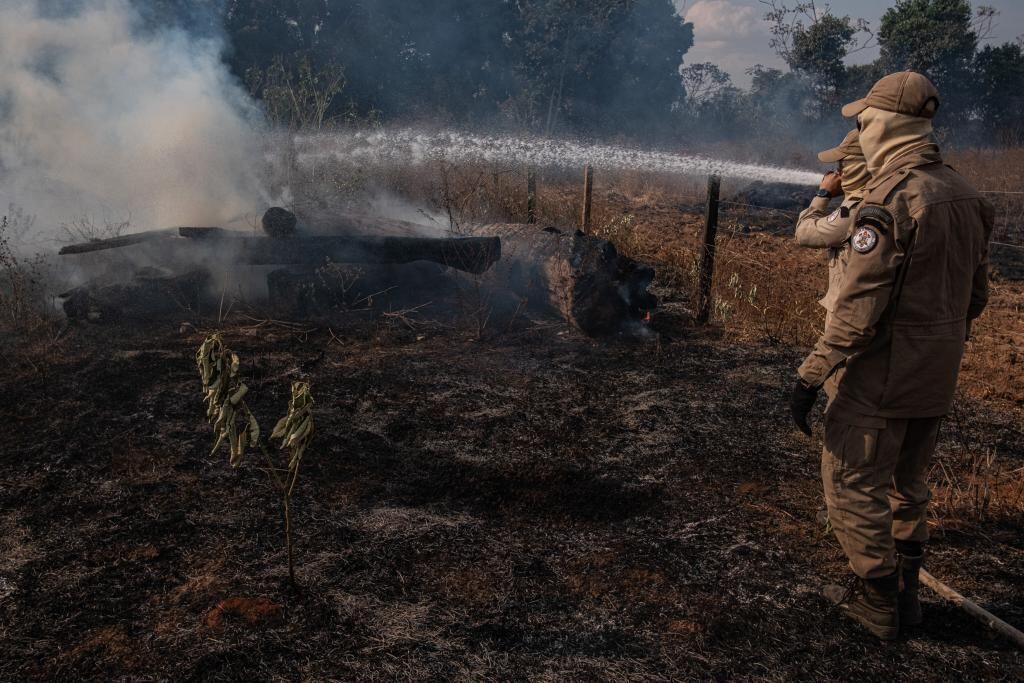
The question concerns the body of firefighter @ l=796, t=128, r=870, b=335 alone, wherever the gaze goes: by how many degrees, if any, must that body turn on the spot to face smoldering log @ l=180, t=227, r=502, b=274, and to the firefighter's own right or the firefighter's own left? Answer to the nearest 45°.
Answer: approximately 45° to the firefighter's own right

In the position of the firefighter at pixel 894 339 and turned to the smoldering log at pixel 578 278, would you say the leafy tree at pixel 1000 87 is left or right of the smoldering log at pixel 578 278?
right

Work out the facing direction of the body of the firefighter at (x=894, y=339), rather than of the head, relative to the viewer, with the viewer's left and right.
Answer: facing away from the viewer and to the left of the viewer

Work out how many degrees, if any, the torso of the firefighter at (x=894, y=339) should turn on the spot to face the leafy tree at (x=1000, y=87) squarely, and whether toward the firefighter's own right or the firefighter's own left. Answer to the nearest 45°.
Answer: approximately 45° to the firefighter's own right

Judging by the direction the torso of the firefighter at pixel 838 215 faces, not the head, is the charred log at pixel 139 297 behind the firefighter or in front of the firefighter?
in front

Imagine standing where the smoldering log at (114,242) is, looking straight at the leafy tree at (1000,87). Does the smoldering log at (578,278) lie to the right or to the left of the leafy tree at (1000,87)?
right

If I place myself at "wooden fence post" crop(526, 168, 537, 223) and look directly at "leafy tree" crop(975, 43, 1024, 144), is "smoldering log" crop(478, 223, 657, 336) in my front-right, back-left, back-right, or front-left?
back-right

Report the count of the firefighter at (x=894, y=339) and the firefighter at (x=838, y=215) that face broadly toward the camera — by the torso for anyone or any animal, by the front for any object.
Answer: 0

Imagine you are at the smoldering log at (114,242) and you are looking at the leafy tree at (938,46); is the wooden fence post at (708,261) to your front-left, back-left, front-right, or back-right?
front-right

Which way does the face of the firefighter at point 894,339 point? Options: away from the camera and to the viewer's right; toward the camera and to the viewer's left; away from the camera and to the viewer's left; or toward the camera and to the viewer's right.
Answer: away from the camera and to the viewer's left

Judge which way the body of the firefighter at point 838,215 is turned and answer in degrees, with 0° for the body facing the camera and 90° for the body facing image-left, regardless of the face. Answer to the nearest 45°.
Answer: approximately 90°

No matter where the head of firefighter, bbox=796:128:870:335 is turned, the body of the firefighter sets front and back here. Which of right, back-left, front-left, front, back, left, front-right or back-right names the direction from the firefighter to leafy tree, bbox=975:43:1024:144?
right
